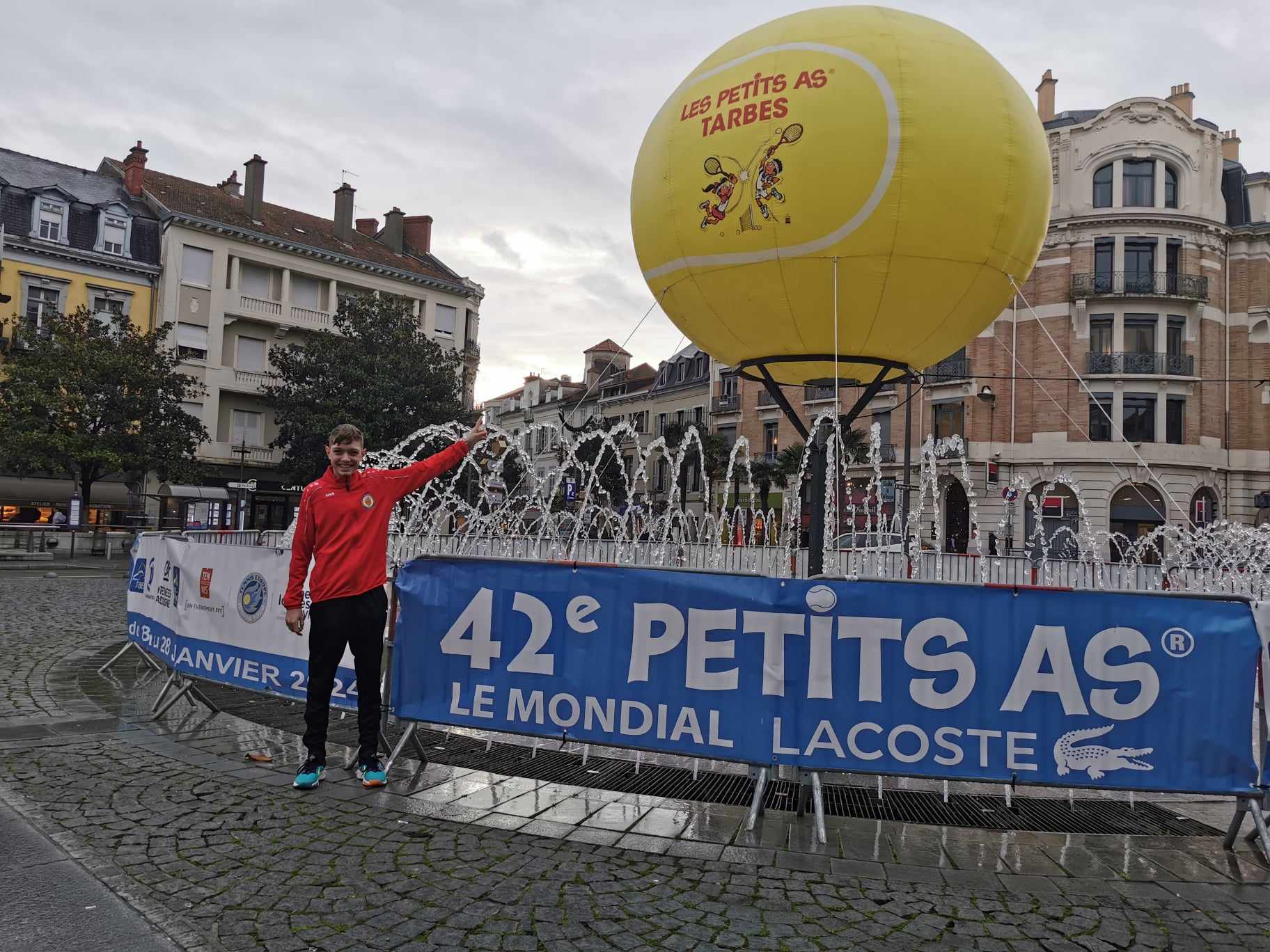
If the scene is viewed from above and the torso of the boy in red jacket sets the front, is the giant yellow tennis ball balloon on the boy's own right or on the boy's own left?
on the boy's own left

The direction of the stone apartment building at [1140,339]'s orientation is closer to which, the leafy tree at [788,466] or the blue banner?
the blue banner

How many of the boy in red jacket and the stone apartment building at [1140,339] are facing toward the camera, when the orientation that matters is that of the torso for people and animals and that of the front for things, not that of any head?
2

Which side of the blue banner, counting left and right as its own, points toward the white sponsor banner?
right

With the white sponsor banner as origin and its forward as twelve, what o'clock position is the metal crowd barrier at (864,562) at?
The metal crowd barrier is roughly at 7 o'clock from the white sponsor banner.

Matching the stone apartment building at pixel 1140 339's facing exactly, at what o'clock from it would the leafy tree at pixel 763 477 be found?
The leafy tree is roughly at 3 o'clock from the stone apartment building.

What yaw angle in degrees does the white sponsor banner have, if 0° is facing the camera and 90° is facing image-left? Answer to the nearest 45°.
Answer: approximately 45°

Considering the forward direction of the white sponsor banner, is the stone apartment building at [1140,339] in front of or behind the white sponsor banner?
behind

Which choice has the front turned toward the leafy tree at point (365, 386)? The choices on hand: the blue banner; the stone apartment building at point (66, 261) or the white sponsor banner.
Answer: the stone apartment building

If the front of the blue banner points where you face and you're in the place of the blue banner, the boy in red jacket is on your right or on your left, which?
on your right

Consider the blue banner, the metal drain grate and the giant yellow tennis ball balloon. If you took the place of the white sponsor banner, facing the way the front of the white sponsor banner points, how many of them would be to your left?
3

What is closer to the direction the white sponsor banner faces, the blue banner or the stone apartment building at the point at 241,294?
the blue banner
